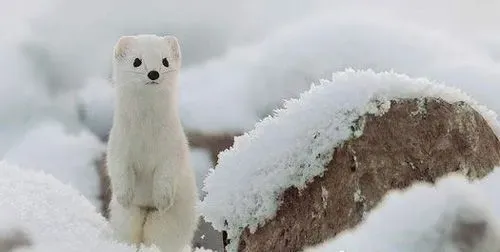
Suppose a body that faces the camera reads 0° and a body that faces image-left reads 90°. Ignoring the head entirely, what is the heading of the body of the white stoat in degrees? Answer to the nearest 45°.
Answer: approximately 0°
